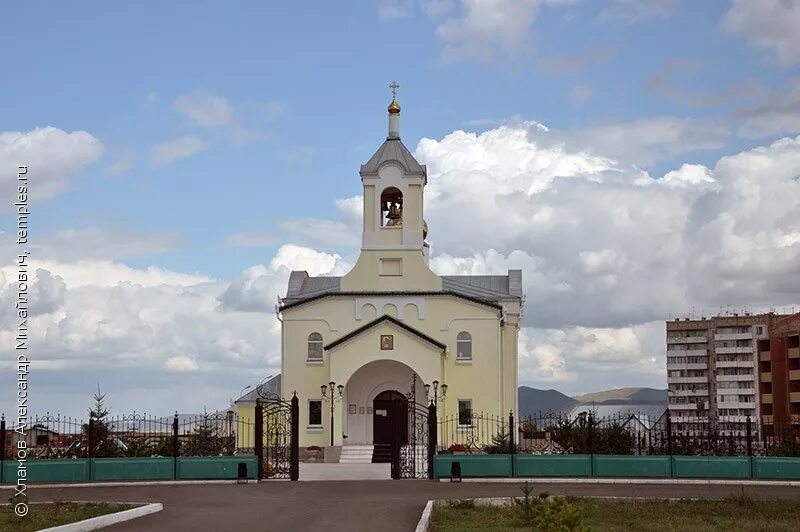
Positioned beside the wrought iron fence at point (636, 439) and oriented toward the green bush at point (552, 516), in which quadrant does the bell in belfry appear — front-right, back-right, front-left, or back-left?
back-right

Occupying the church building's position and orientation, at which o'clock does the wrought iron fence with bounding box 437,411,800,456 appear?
The wrought iron fence is roughly at 11 o'clock from the church building.

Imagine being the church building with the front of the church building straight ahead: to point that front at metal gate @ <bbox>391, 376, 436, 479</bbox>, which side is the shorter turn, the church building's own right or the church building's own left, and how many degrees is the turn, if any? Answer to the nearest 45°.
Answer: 0° — it already faces it

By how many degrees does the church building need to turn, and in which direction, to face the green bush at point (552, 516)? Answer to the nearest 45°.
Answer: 0° — it already faces it

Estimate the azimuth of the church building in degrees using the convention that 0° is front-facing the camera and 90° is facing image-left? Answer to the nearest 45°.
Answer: approximately 0°
